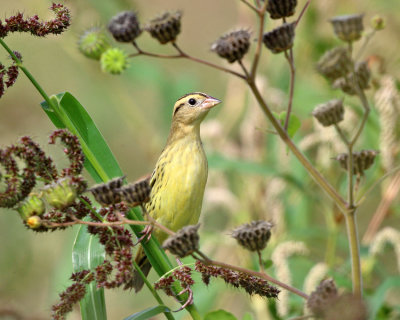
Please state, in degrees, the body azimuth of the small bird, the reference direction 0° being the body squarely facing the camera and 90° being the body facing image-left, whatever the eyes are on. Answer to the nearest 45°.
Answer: approximately 315°

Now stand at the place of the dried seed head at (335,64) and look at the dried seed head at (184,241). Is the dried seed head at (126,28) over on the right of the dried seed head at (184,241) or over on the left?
right

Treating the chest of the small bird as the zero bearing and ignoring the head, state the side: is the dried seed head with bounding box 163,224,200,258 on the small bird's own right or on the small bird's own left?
on the small bird's own right
